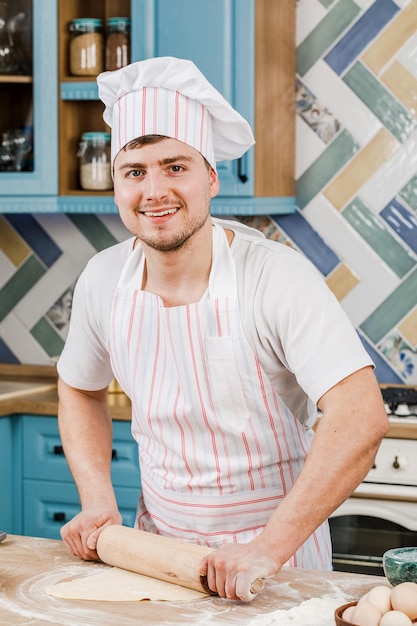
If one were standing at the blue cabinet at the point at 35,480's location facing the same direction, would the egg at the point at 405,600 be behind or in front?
in front

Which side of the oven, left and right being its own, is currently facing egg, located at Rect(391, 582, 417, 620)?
front

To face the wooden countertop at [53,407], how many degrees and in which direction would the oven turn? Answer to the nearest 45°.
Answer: approximately 90° to its right

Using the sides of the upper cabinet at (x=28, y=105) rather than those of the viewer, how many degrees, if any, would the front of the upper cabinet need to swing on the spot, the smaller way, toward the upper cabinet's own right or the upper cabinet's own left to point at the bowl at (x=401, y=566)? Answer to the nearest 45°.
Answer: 0° — it already faces it

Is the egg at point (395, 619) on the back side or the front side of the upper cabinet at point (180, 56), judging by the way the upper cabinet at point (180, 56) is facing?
on the front side

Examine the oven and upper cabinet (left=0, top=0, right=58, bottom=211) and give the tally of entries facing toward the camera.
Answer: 2

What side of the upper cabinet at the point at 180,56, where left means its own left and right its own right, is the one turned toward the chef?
front

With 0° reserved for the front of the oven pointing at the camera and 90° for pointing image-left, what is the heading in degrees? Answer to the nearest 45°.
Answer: approximately 0°

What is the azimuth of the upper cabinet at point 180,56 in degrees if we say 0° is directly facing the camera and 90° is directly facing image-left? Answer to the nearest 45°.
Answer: approximately 0°
